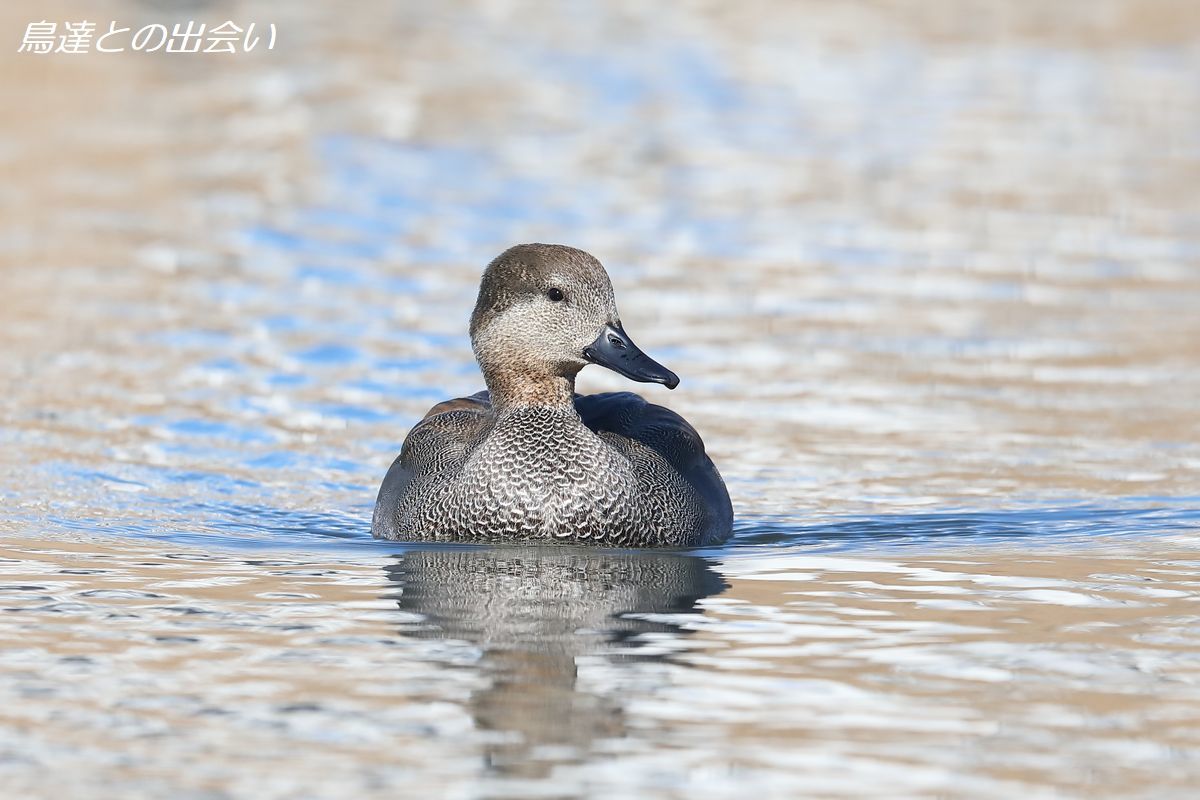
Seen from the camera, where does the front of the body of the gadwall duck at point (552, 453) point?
toward the camera
